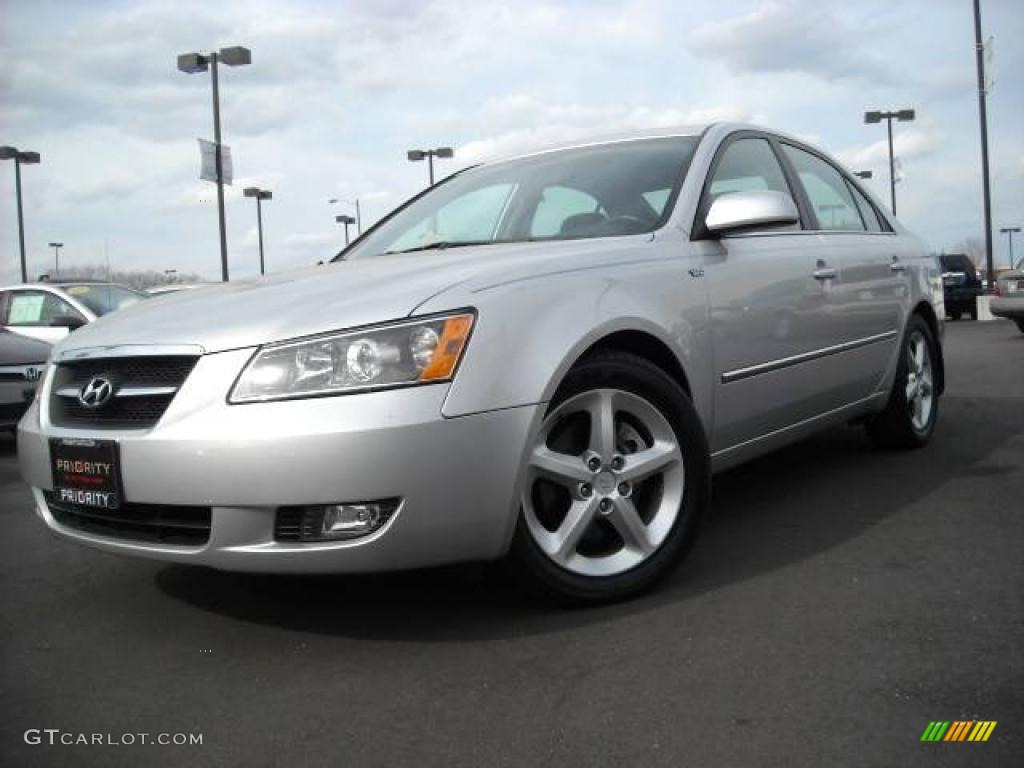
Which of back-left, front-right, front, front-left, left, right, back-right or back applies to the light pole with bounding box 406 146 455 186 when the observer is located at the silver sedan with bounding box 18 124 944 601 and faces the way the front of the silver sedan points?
back-right

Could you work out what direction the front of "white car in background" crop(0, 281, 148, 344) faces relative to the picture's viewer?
facing the viewer and to the right of the viewer

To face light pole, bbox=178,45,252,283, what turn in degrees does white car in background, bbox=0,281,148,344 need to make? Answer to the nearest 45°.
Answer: approximately 135° to its left

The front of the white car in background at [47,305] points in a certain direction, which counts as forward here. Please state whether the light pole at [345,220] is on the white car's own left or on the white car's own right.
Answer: on the white car's own left

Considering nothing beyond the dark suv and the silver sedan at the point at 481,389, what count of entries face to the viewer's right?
0

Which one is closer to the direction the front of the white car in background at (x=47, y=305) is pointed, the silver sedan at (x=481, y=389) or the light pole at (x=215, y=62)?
the silver sedan

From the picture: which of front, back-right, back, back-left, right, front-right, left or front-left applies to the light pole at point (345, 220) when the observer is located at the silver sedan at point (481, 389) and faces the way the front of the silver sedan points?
back-right

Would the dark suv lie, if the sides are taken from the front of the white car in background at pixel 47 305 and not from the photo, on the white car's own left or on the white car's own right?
on the white car's own left

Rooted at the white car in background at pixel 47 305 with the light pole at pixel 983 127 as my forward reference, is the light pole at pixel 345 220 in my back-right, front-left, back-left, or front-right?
front-left

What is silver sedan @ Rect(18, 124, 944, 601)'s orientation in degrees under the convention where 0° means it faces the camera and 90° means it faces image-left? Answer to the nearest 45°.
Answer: approximately 45°

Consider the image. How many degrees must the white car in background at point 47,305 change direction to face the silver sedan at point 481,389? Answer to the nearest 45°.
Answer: approximately 45° to its right
